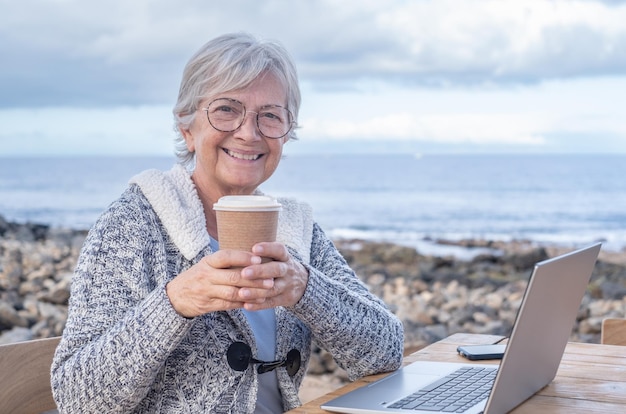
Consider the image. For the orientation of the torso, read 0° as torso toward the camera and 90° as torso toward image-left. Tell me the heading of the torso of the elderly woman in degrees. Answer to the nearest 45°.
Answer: approximately 315°

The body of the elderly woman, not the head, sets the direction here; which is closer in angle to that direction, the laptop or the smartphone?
the laptop

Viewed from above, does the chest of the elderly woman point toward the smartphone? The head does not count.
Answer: no

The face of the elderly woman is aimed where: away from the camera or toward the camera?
toward the camera

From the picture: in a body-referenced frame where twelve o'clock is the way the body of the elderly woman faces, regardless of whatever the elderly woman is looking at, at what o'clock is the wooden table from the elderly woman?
The wooden table is roughly at 11 o'clock from the elderly woman.

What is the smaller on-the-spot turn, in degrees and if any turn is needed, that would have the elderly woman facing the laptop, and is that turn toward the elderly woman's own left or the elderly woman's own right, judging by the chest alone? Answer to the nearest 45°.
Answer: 0° — they already face it
